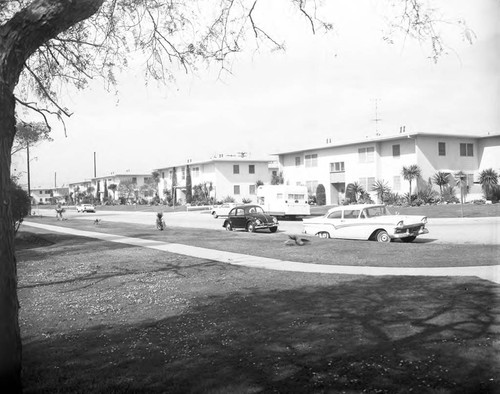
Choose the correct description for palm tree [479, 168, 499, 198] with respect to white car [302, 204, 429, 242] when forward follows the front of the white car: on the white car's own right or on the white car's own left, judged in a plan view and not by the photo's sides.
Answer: on the white car's own left

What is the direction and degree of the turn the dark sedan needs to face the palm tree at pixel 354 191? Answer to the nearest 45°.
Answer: approximately 90° to its left

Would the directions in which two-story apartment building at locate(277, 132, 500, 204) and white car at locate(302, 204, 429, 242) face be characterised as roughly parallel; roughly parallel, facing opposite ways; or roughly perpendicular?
roughly perpendicular

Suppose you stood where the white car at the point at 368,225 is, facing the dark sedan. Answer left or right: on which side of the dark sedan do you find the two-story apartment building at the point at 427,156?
right

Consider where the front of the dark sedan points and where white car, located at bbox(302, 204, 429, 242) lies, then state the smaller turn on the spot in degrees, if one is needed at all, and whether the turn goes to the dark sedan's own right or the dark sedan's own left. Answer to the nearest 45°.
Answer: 0° — it already faces it

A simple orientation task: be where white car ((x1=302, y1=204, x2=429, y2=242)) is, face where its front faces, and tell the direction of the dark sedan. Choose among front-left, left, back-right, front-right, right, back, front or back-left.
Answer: back

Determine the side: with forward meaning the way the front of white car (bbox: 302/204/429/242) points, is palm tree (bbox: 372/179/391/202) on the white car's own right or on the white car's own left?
on the white car's own left

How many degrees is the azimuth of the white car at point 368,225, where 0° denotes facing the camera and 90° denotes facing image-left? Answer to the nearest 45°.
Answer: approximately 315°

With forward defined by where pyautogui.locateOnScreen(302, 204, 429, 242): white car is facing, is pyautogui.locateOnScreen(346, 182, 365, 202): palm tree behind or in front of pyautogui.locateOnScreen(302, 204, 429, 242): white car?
behind

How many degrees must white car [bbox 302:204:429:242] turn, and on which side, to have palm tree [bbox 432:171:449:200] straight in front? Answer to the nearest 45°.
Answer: approximately 135° to its left
